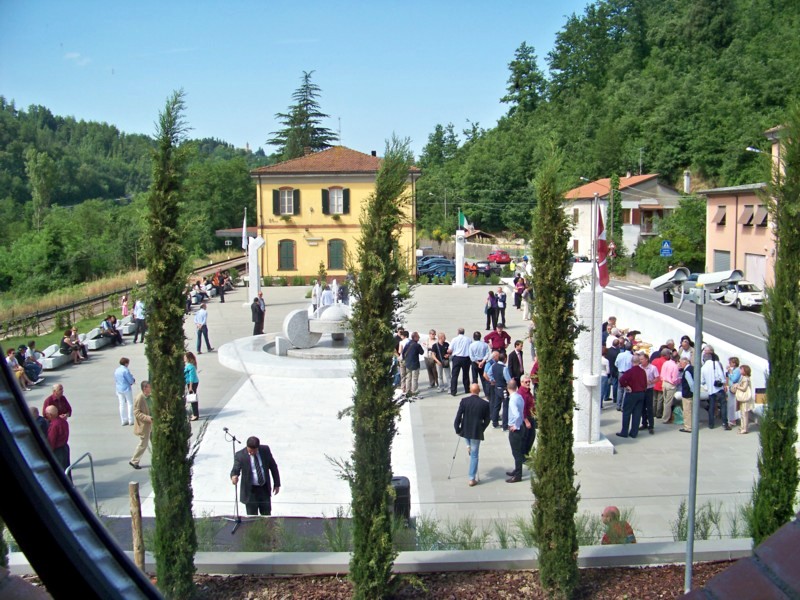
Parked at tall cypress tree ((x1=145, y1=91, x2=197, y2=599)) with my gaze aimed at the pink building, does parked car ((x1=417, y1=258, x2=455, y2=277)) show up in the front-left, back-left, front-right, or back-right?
front-left

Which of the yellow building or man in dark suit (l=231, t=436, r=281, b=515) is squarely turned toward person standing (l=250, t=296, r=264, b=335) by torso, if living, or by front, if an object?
the yellow building

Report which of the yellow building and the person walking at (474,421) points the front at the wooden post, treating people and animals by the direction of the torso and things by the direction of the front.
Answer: the yellow building

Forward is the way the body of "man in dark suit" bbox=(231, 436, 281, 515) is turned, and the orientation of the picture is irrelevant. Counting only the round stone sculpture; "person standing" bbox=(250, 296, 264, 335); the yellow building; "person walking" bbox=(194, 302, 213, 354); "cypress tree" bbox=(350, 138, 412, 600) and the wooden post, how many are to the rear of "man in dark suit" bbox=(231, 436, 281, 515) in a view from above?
4

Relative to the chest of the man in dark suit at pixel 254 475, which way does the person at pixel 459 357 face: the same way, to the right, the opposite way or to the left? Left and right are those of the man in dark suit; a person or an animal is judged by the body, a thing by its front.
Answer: the opposite way

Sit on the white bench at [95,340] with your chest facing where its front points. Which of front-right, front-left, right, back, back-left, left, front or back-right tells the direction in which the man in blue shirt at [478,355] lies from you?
front

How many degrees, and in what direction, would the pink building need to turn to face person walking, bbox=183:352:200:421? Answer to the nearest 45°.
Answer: approximately 45° to its left

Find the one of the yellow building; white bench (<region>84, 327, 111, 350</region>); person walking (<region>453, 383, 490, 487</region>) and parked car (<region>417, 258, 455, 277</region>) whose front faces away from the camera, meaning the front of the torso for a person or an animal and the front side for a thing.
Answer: the person walking

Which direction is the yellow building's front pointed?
toward the camera

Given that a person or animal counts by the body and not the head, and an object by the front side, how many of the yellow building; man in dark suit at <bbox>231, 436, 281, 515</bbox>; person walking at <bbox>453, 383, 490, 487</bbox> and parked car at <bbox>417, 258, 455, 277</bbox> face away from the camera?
1

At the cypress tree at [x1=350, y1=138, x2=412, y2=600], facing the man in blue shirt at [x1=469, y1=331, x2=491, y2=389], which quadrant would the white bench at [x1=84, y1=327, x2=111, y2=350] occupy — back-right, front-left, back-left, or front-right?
front-left

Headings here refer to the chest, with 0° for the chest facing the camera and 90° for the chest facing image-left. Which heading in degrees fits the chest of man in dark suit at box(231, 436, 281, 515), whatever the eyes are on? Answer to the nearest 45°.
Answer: approximately 0°

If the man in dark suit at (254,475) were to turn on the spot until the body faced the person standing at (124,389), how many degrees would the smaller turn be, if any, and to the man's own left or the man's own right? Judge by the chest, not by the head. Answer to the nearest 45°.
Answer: approximately 180°

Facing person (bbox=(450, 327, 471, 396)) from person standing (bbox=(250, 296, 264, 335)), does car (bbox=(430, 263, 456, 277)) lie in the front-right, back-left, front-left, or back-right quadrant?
back-left

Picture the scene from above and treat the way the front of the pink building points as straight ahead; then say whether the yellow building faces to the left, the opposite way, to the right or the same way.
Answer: to the left

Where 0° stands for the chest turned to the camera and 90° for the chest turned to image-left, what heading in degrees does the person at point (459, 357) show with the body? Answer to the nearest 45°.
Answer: approximately 180°

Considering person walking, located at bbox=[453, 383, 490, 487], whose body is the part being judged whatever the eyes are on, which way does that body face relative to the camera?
away from the camera

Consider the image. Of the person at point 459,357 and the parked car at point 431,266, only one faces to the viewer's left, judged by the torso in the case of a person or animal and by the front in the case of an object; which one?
the parked car

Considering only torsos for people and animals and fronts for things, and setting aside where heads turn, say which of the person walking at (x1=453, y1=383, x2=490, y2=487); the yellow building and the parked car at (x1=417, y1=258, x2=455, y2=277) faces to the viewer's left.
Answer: the parked car
